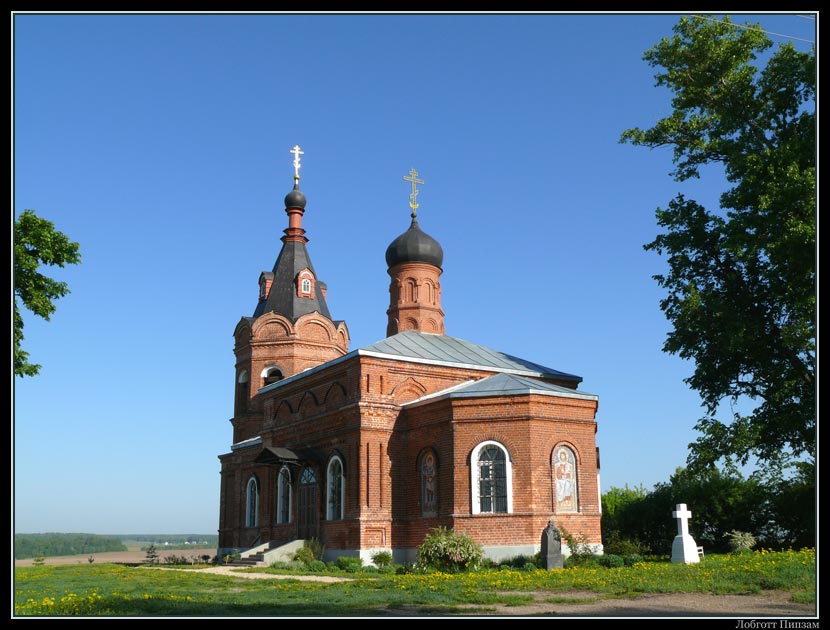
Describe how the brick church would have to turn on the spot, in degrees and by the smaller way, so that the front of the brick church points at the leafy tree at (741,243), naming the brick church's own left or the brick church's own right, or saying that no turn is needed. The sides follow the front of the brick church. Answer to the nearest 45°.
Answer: approximately 180°

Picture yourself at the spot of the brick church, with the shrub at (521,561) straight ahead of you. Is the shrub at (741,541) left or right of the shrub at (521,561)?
left

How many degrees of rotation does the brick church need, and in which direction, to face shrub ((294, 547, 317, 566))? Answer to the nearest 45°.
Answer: approximately 45° to its left
